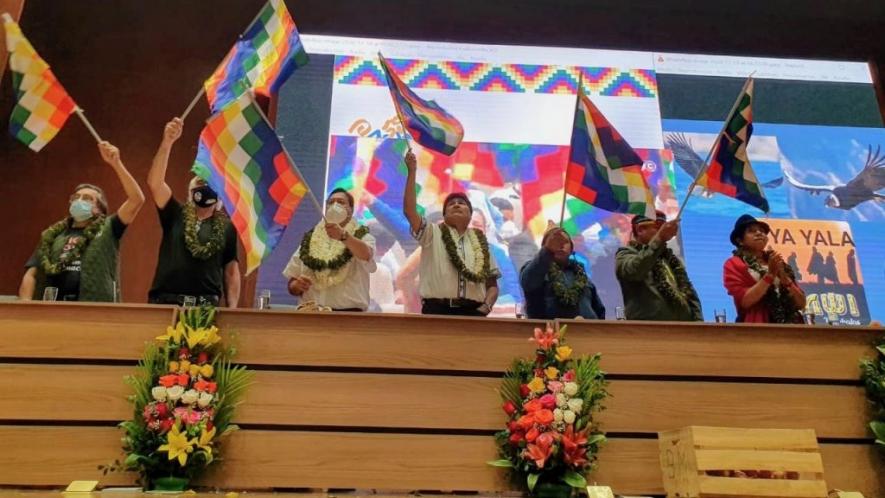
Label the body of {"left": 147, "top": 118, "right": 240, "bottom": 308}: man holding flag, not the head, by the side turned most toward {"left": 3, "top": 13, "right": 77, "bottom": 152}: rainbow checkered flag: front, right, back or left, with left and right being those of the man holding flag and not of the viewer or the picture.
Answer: right

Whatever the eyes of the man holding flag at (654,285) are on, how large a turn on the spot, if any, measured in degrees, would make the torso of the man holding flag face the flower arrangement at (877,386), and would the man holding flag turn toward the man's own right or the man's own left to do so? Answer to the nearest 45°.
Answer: approximately 45° to the man's own left

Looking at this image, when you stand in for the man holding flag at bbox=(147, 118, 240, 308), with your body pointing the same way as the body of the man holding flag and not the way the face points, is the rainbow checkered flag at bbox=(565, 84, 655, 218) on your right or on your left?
on your left

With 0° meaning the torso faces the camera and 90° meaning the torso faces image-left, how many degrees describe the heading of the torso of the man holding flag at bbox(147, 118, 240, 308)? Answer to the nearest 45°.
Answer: approximately 0°

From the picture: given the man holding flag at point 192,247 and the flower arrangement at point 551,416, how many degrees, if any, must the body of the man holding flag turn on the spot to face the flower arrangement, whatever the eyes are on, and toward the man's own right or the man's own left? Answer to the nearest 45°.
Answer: approximately 45° to the man's own left

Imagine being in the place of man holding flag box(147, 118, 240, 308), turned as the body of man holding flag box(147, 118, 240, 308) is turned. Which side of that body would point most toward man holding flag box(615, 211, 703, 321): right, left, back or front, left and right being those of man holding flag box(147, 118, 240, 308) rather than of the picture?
left
